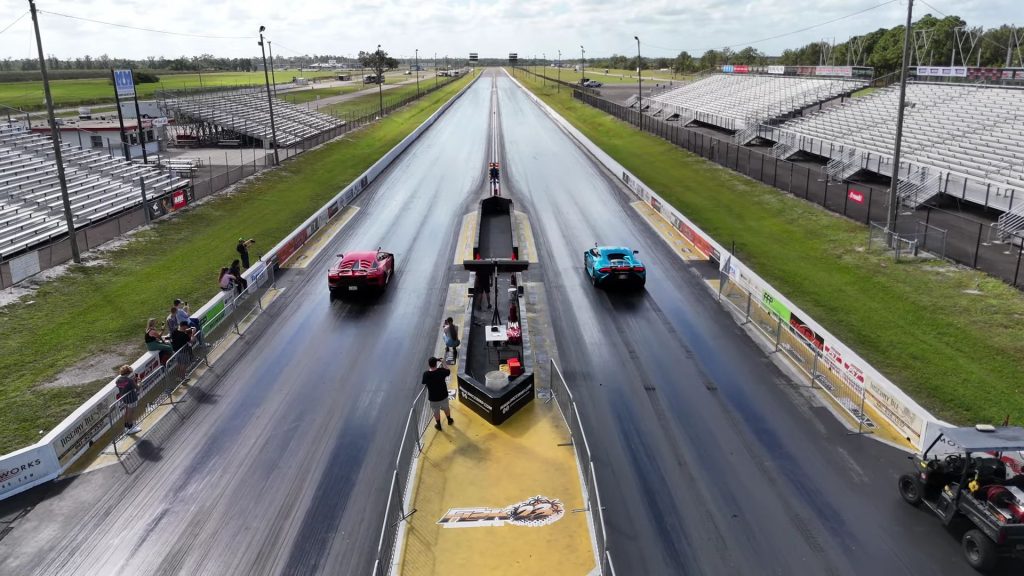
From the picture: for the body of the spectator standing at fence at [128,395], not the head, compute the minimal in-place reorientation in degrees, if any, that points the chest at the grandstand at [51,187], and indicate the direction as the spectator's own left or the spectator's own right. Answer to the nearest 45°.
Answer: approximately 45° to the spectator's own left

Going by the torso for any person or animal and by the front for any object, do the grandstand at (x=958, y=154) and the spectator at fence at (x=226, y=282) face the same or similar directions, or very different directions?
very different directions

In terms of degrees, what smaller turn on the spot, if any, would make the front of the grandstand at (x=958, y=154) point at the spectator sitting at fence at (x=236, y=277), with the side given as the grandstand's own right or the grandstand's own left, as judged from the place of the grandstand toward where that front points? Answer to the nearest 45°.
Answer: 0° — it already faces them

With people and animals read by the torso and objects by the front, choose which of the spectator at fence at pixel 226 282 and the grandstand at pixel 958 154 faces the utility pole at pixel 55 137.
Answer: the grandstand

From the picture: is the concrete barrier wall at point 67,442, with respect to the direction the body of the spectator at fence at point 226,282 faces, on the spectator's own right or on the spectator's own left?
on the spectator's own right

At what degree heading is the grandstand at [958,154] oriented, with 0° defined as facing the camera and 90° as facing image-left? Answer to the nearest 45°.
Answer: approximately 45°

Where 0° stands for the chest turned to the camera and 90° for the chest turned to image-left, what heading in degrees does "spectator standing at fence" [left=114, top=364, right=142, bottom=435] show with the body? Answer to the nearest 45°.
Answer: approximately 225°

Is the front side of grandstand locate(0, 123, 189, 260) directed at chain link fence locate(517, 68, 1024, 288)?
yes

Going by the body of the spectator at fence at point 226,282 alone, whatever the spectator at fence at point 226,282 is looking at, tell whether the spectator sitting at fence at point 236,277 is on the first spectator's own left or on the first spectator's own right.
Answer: on the first spectator's own left

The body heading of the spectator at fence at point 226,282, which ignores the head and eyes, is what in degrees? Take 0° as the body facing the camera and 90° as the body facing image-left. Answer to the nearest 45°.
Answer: approximately 270°
